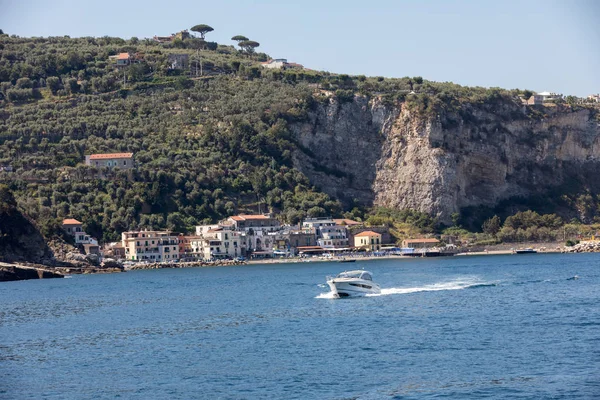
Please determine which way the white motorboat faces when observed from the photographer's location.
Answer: facing the viewer and to the left of the viewer
